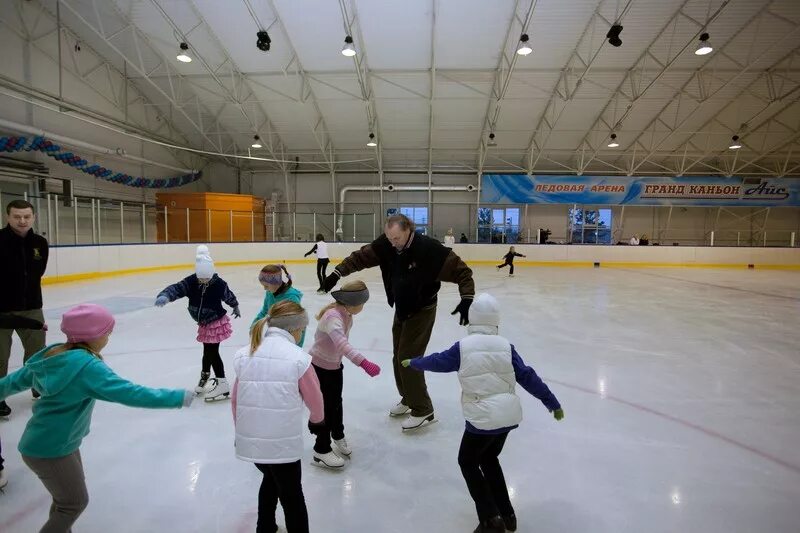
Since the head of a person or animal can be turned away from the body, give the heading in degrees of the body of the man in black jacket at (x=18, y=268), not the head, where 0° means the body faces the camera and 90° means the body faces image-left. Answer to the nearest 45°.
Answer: approximately 0°

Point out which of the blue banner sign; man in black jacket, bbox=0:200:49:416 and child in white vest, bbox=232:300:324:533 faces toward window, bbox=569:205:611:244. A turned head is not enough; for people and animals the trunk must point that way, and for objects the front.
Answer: the child in white vest

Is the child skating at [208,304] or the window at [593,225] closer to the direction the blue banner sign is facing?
the child skating

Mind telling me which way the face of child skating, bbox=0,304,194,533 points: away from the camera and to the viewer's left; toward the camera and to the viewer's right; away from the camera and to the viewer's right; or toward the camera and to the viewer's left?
away from the camera and to the viewer's right

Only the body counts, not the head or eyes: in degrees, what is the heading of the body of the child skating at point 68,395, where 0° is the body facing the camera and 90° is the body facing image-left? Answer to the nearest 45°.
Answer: approximately 225°

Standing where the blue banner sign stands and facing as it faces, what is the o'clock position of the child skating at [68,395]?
The child skating is roughly at 12 o'clock from the blue banner sign.

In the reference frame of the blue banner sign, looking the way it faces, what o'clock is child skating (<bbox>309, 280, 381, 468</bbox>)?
The child skating is roughly at 12 o'clock from the blue banner sign.

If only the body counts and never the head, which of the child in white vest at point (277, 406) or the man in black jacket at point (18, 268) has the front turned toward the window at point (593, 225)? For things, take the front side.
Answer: the child in white vest

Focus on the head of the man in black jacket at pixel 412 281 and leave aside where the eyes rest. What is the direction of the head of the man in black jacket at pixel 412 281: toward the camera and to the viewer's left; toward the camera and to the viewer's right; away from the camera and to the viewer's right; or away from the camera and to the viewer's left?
toward the camera and to the viewer's left

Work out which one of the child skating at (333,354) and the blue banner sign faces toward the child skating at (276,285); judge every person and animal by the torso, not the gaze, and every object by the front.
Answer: the blue banner sign

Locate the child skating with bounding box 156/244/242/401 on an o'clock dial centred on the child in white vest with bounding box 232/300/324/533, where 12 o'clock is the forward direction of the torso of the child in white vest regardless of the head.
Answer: The child skating is roughly at 10 o'clock from the child in white vest.
